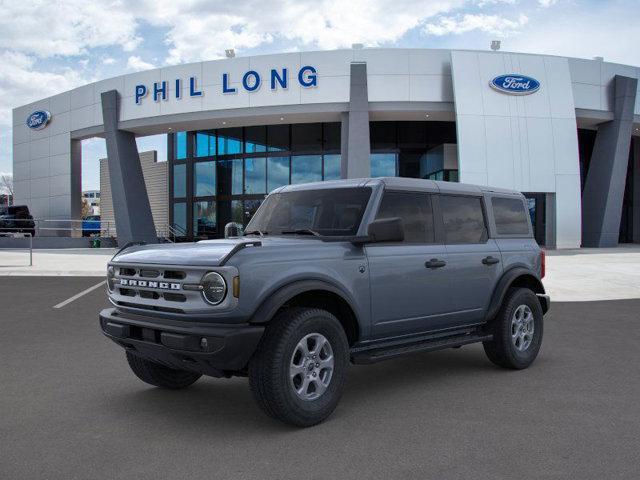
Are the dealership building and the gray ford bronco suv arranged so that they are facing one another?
no

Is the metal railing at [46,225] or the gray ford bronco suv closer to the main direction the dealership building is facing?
the gray ford bronco suv

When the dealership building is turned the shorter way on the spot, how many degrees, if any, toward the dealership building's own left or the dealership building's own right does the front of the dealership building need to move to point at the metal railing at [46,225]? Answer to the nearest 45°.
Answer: approximately 90° to the dealership building's own right

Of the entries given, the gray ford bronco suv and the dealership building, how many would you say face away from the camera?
0

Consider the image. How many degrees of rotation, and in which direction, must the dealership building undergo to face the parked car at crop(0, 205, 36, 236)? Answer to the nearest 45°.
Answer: approximately 90° to its right

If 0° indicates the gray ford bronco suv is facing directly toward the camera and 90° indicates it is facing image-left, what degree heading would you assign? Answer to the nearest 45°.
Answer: approximately 45°

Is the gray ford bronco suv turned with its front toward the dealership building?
no

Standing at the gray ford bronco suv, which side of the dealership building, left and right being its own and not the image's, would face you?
front

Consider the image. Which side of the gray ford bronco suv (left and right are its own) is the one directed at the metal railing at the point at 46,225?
right

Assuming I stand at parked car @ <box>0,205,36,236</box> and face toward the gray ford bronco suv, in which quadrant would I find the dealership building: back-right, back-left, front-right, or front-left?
front-left

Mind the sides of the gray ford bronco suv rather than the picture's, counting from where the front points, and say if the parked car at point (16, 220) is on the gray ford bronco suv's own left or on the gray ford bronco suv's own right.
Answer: on the gray ford bronco suv's own right

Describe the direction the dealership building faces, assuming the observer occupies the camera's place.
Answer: facing the viewer
